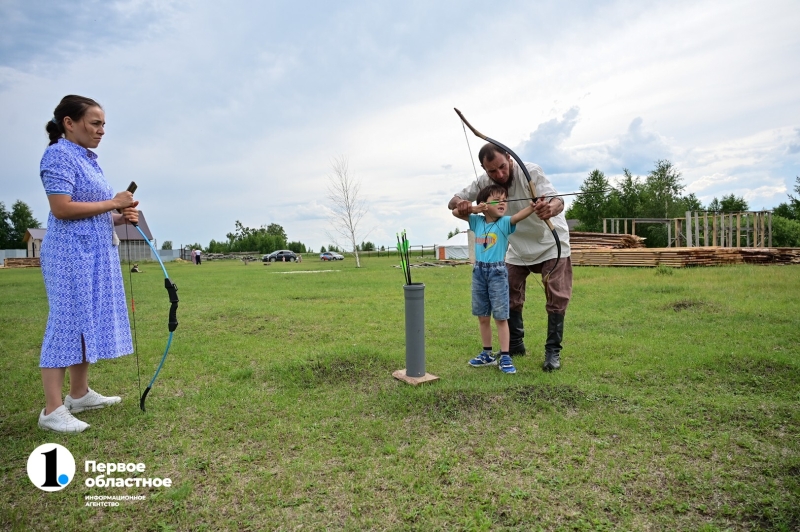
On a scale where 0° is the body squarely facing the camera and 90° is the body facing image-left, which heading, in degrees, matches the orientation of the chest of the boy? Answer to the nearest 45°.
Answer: approximately 0°

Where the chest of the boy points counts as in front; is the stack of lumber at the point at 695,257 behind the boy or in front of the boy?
behind

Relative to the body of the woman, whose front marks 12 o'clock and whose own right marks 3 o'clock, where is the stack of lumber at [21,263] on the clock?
The stack of lumber is roughly at 9 o'clock from the woman.

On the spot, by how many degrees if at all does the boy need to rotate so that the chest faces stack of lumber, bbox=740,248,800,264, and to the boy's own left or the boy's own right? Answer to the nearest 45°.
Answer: approximately 135° to the boy's own left

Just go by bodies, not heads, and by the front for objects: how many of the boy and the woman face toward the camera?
1

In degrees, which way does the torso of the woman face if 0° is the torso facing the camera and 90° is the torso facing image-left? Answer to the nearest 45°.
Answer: approximately 270°

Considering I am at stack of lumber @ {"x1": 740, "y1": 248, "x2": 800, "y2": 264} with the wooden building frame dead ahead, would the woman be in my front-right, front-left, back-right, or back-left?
back-left
